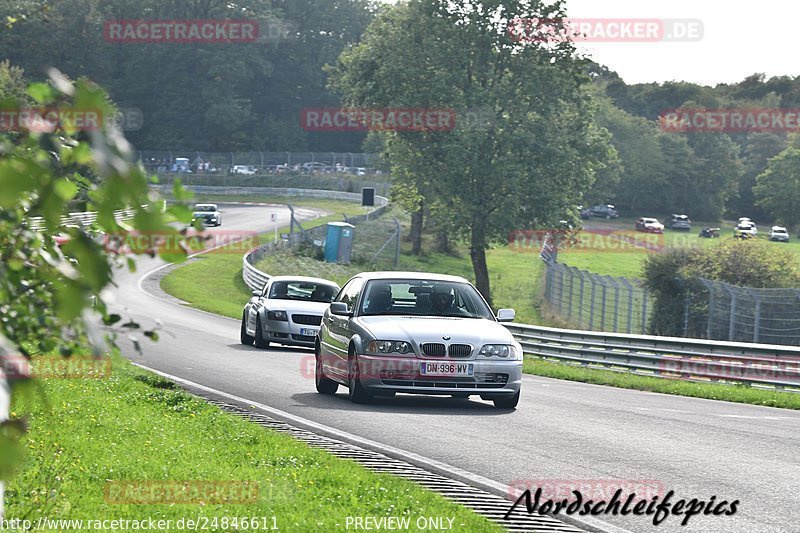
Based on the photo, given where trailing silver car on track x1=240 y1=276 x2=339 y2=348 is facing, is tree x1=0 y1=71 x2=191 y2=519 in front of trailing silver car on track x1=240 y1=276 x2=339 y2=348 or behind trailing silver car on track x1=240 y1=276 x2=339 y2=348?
in front

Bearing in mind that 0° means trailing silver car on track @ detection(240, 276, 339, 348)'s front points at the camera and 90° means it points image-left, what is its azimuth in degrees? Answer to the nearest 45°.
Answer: approximately 0°

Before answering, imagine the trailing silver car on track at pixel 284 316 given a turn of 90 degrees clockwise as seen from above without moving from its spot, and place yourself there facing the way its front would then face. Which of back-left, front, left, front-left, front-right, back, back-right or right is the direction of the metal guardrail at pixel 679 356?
back

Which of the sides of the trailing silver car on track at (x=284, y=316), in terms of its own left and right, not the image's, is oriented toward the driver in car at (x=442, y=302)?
front

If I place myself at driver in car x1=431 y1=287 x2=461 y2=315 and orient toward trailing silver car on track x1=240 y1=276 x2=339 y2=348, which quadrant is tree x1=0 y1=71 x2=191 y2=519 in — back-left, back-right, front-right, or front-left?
back-left
